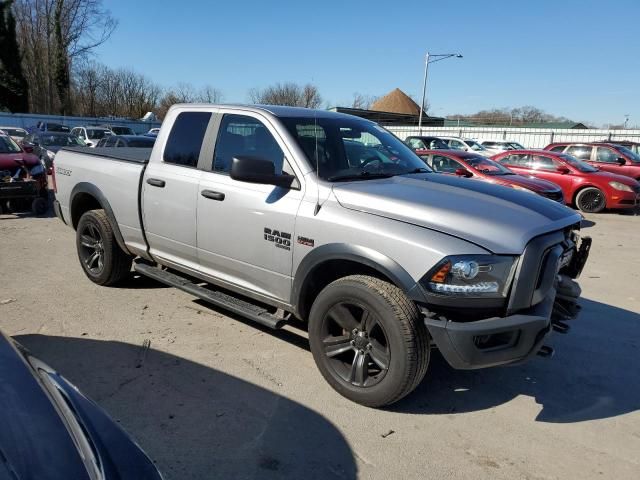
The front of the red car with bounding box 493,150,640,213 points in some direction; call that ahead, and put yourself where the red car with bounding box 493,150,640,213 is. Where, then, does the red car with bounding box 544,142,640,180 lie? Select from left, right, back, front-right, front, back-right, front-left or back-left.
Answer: back-left

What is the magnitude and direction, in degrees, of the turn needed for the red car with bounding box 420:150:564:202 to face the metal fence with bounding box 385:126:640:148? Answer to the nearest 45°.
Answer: approximately 135° to its left

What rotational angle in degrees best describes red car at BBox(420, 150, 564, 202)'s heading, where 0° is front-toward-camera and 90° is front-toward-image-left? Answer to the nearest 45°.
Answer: approximately 315°

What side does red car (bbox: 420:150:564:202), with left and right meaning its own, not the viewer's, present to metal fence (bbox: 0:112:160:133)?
back

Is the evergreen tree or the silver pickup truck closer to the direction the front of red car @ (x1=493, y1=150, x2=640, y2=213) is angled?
the silver pickup truck
